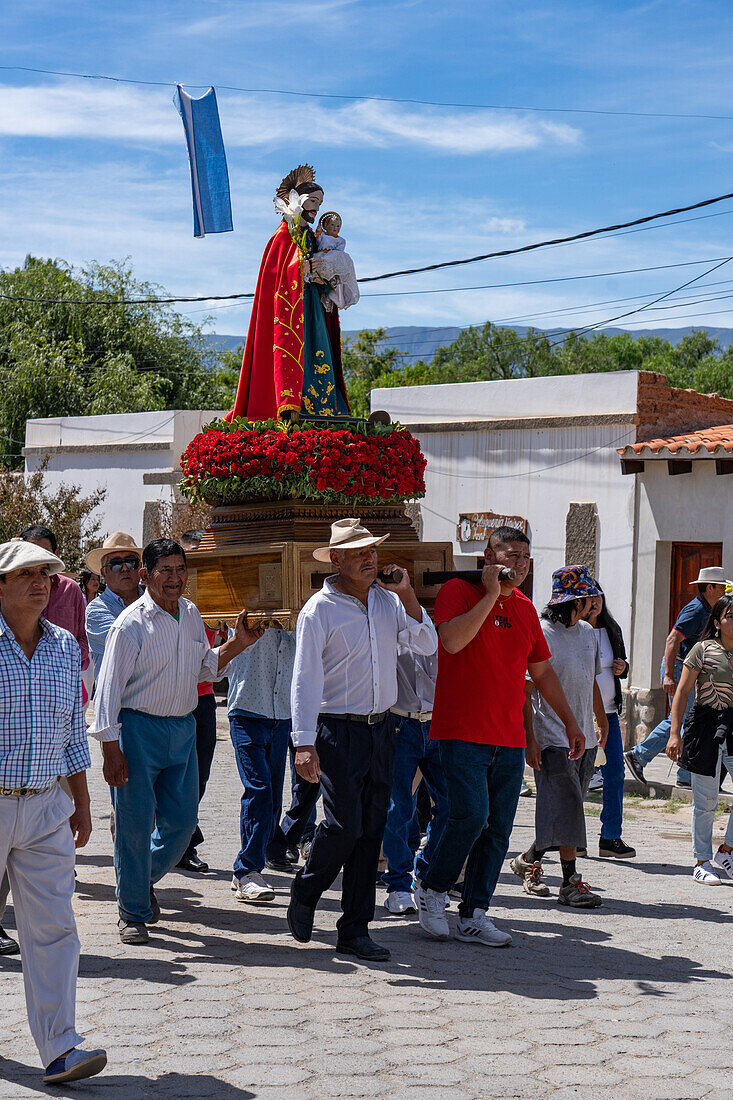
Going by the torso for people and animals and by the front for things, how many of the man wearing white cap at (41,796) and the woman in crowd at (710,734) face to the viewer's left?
0

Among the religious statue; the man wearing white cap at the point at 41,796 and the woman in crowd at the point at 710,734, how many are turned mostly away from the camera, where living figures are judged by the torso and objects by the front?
0

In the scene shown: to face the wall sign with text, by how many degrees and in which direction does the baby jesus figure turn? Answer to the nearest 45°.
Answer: approximately 135° to its left

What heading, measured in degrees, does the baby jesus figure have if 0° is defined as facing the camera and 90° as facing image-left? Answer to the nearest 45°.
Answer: approximately 315°

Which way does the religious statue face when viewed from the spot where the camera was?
facing the viewer and to the right of the viewer

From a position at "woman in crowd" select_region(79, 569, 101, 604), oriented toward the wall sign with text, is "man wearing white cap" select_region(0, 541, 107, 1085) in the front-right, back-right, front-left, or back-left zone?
back-right

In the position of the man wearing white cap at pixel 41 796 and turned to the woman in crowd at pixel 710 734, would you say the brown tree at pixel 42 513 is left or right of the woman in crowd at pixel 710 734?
left

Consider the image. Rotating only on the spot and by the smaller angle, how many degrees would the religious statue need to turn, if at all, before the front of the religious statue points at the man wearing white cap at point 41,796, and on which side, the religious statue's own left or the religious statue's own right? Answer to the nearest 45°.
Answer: approximately 45° to the religious statue's own right

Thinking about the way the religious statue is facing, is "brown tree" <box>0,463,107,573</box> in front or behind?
behind

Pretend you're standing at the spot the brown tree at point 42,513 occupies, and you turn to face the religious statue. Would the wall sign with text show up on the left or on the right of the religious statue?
left

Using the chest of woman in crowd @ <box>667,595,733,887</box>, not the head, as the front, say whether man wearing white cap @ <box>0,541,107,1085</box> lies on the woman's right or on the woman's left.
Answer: on the woman's right
